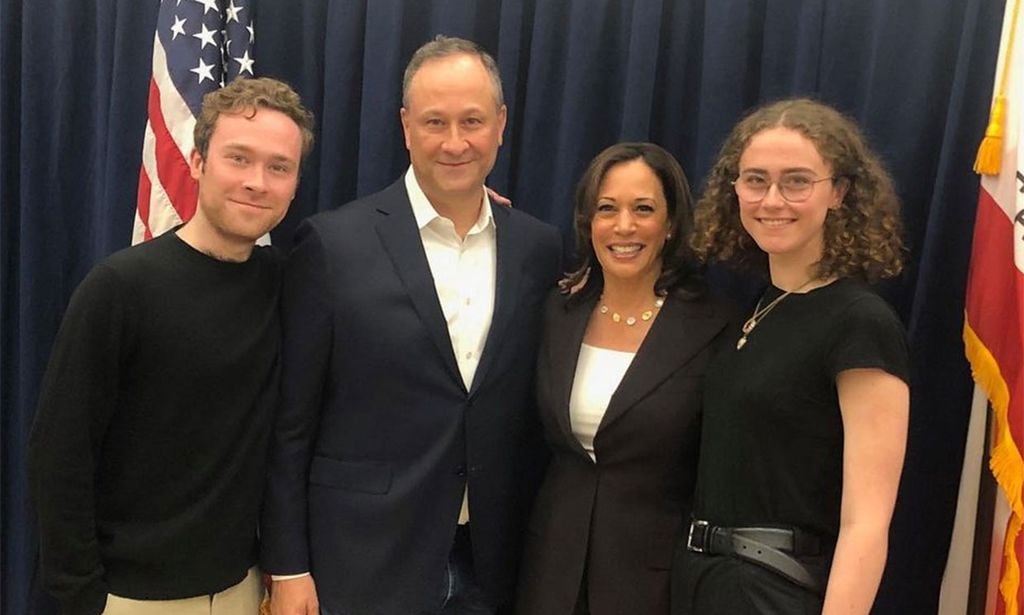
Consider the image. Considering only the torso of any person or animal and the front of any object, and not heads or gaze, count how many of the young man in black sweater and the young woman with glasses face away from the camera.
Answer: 0

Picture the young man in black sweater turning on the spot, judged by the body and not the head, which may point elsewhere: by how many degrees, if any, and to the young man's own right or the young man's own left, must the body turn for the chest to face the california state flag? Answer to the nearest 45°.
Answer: approximately 45° to the young man's own left

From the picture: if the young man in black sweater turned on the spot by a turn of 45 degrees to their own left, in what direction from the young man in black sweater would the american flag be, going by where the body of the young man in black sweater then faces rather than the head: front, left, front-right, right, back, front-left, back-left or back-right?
left

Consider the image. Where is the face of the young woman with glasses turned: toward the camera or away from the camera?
toward the camera

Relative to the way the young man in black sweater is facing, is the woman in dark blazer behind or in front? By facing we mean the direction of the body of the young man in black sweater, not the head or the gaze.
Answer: in front

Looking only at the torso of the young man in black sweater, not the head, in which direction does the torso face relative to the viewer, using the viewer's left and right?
facing the viewer and to the right of the viewer

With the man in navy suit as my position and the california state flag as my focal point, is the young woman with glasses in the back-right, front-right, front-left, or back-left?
front-right

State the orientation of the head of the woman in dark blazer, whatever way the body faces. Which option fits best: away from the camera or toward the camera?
toward the camera

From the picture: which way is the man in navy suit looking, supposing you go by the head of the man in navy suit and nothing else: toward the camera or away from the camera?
toward the camera

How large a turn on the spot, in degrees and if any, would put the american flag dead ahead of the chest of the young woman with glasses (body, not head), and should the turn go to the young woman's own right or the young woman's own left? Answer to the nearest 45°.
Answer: approximately 45° to the young woman's own right

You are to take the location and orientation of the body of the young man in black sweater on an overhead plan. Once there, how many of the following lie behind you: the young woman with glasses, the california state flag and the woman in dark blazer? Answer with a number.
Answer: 0
